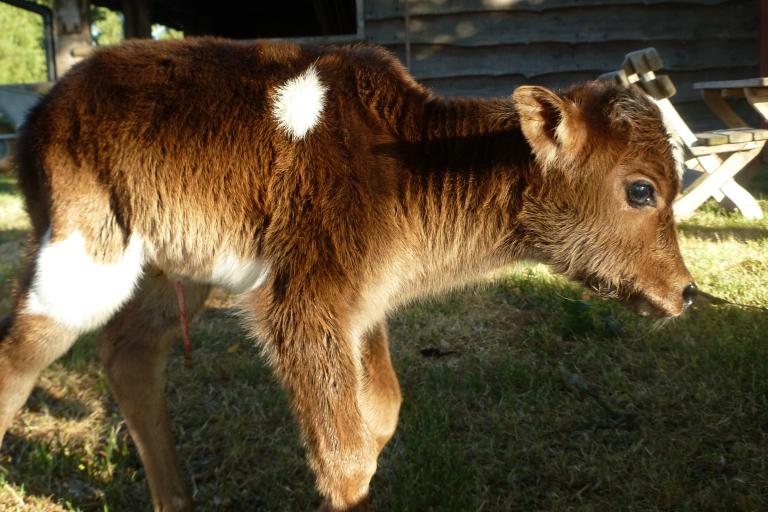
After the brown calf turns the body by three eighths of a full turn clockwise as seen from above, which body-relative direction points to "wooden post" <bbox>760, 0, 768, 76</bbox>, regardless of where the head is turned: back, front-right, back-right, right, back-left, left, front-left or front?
back

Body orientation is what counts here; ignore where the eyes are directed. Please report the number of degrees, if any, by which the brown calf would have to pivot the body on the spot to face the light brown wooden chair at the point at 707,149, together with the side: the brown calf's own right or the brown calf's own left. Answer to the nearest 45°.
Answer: approximately 45° to the brown calf's own left

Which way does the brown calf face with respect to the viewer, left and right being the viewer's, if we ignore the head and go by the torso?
facing to the right of the viewer

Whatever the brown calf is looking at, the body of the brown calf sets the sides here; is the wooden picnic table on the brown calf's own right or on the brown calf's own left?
on the brown calf's own left
